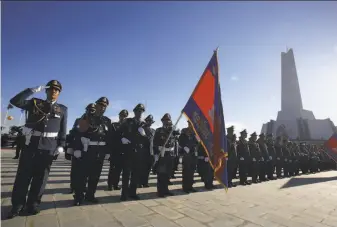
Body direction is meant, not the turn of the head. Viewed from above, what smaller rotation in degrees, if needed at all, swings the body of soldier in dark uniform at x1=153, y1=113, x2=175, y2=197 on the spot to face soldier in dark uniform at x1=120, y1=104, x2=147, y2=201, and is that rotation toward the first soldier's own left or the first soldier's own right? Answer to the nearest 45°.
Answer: approximately 90° to the first soldier's own right

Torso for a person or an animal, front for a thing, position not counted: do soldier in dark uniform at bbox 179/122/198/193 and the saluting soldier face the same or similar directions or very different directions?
same or similar directions

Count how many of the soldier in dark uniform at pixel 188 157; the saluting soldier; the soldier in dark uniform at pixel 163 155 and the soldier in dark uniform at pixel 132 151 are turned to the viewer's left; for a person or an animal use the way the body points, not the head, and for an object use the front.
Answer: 0

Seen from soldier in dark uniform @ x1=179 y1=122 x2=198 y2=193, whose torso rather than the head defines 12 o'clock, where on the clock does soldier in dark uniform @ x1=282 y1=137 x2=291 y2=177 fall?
soldier in dark uniform @ x1=282 y1=137 x2=291 y2=177 is roughly at 9 o'clock from soldier in dark uniform @ x1=179 y1=122 x2=198 y2=193.

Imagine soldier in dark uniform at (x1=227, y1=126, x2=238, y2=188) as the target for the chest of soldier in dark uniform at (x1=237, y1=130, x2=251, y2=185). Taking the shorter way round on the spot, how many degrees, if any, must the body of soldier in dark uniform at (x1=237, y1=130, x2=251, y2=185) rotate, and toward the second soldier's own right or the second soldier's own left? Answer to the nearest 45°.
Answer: approximately 90° to the second soldier's own right

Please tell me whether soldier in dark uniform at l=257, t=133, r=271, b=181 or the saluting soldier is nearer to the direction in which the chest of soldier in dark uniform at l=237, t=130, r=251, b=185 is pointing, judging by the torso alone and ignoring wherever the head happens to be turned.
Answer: the saluting soldier

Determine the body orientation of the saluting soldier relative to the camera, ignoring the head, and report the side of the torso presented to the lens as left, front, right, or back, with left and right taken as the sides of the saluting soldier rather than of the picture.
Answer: front

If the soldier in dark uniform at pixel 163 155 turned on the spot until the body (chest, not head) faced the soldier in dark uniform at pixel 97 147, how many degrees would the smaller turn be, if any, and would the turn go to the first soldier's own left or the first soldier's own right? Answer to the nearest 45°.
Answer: approximately 90° to the first soldier's own right

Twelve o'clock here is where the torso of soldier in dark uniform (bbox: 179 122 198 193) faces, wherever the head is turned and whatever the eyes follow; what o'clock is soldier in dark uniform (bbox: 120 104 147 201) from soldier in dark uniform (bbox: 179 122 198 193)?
soldier in dark uniform (bbox: 120 104 147 201) is roughly at 3 o'clock from soldier in dark uniform (bbox: 179 122 198 193).

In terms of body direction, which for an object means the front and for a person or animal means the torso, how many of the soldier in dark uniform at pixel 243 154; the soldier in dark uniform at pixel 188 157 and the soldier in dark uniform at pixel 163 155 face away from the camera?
0

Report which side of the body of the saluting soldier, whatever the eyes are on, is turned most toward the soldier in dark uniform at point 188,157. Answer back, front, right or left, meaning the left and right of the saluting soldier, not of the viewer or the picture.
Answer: left

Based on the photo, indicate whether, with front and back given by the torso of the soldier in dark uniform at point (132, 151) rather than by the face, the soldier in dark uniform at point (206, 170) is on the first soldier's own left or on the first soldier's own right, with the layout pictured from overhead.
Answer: on the first soldier's own left

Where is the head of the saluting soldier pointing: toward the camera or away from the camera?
toward the camera

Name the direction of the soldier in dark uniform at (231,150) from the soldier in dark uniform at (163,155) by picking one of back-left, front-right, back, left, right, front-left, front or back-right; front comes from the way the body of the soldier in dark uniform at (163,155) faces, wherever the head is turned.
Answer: left
